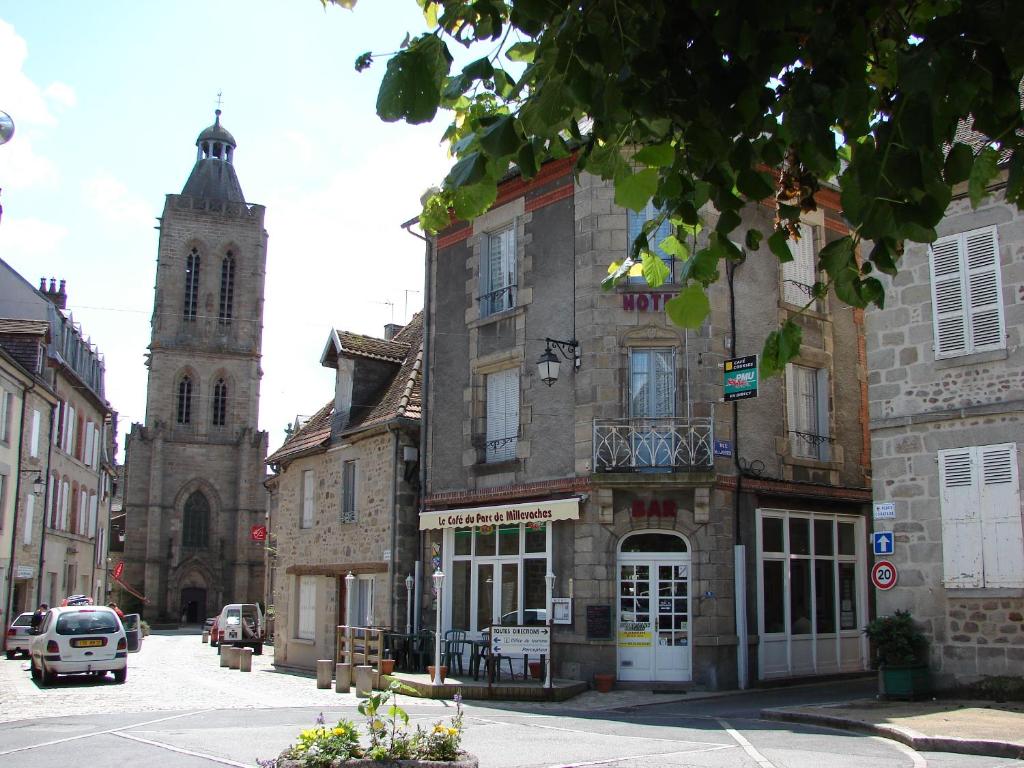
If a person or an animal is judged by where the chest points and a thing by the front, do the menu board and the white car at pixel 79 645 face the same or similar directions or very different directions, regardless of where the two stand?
very different directions

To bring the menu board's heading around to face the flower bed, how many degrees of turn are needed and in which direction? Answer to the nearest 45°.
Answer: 0° — it already faces it

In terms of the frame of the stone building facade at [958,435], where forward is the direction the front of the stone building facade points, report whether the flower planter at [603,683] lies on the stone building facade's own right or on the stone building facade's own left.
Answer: on the stone building facade's own right

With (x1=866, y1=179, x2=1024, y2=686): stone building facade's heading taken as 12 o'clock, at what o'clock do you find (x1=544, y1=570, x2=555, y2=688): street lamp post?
The street lamp post is roughly at 2 o'clock from the stone building facade.

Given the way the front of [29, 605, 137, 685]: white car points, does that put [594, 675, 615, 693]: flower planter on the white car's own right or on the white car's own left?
on the white car's own right

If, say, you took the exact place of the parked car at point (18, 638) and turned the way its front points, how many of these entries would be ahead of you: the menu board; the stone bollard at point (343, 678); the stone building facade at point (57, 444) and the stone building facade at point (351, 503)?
1

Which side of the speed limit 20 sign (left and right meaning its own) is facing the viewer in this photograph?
front

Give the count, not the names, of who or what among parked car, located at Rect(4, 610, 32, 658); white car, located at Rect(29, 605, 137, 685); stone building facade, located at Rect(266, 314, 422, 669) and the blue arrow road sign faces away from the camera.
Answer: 2

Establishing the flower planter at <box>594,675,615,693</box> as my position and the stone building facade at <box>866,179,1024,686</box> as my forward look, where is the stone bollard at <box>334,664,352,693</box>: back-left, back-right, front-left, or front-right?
back-right

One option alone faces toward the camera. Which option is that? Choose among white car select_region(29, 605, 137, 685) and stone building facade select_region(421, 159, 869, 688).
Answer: the stone building facade

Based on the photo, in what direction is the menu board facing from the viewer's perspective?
toward the camera

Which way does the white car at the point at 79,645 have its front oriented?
away from the camera

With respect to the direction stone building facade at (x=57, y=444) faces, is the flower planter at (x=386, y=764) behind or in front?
in front

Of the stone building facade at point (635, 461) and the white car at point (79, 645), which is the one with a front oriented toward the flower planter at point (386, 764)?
the stone building facade
